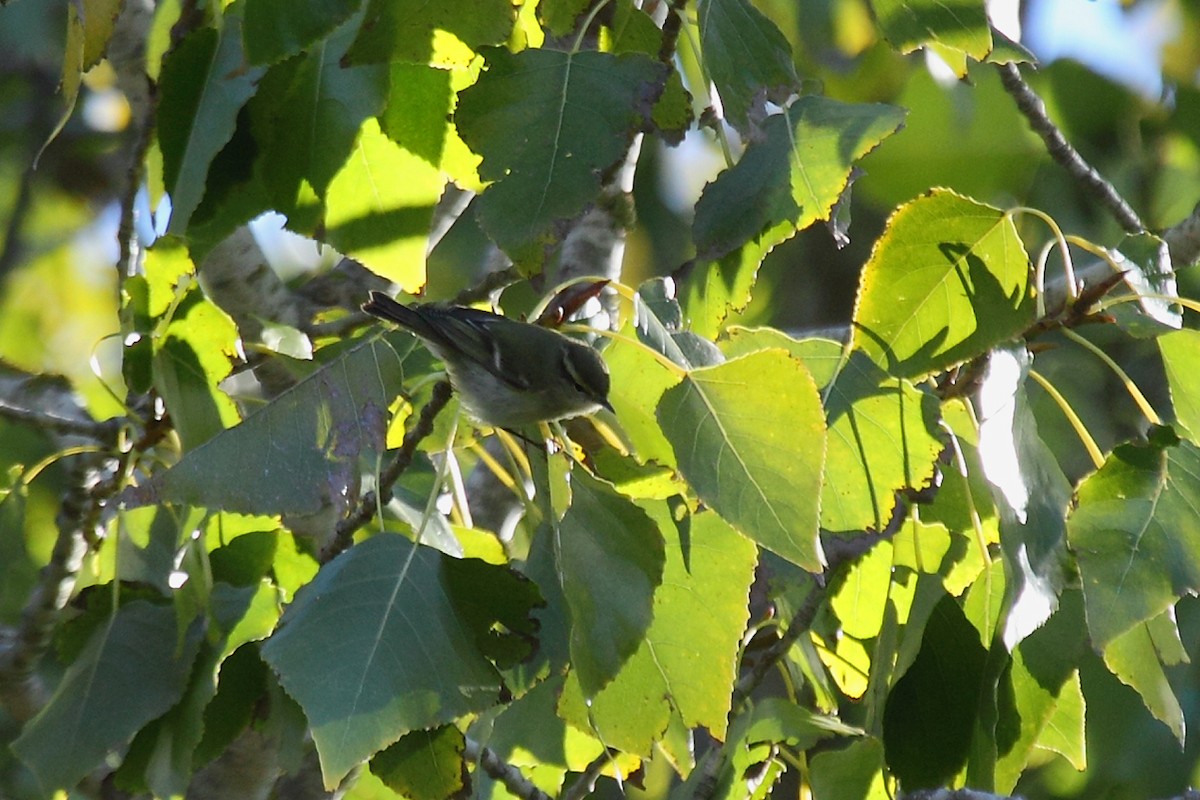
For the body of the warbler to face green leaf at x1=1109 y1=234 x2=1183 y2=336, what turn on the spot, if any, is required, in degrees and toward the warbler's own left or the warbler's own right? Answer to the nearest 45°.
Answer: approximately 45° to the warbler's own right

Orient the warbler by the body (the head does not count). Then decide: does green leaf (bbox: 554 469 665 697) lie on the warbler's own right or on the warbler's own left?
on the warbler's own right

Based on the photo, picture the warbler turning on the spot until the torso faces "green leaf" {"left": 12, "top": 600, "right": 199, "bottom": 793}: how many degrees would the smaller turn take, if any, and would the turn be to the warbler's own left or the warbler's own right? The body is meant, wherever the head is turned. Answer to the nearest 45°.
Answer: approximately 135° to the warbler's own right

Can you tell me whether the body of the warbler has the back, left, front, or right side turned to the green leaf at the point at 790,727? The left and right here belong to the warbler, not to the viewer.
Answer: front

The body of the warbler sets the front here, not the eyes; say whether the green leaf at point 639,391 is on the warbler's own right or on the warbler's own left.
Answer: on the warbler's own left

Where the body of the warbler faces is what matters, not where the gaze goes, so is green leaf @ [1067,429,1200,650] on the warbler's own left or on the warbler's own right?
on the warbler's own right

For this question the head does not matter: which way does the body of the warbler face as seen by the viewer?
to the viewer's right
